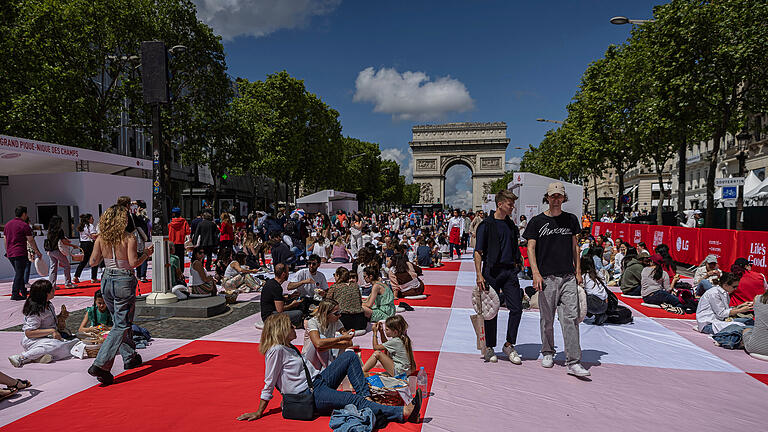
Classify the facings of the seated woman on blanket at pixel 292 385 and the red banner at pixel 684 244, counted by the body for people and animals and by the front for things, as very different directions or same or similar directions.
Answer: very different directions

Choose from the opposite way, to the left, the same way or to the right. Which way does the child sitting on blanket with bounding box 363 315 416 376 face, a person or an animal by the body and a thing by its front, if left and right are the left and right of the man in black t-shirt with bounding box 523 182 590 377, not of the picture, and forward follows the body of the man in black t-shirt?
to the right

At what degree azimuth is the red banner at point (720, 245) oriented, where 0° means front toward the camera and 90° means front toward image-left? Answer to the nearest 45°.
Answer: approximately 45°

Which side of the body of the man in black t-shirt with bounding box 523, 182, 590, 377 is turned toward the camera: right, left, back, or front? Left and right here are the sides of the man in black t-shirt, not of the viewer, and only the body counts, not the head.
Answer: front

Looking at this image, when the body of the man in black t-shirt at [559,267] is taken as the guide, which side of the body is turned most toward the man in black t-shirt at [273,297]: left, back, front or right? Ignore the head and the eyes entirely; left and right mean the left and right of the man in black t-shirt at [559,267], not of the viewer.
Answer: right

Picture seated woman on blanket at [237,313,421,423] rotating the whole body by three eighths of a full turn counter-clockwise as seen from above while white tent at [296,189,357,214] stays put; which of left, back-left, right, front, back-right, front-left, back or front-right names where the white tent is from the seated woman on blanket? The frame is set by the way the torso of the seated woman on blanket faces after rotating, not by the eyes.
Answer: front-right

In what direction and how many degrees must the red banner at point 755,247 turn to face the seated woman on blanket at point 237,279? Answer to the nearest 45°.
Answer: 0° — it already faces them

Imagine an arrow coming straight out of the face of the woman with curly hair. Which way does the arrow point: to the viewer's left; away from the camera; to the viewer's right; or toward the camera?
away from the camera

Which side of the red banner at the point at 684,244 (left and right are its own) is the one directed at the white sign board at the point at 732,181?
back

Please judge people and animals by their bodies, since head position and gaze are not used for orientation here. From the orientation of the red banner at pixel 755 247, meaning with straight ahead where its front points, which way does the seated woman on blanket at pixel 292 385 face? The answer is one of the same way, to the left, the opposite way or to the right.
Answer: the opposite way

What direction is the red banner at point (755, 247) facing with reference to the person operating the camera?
facing the viewer and to the left of the viewer
